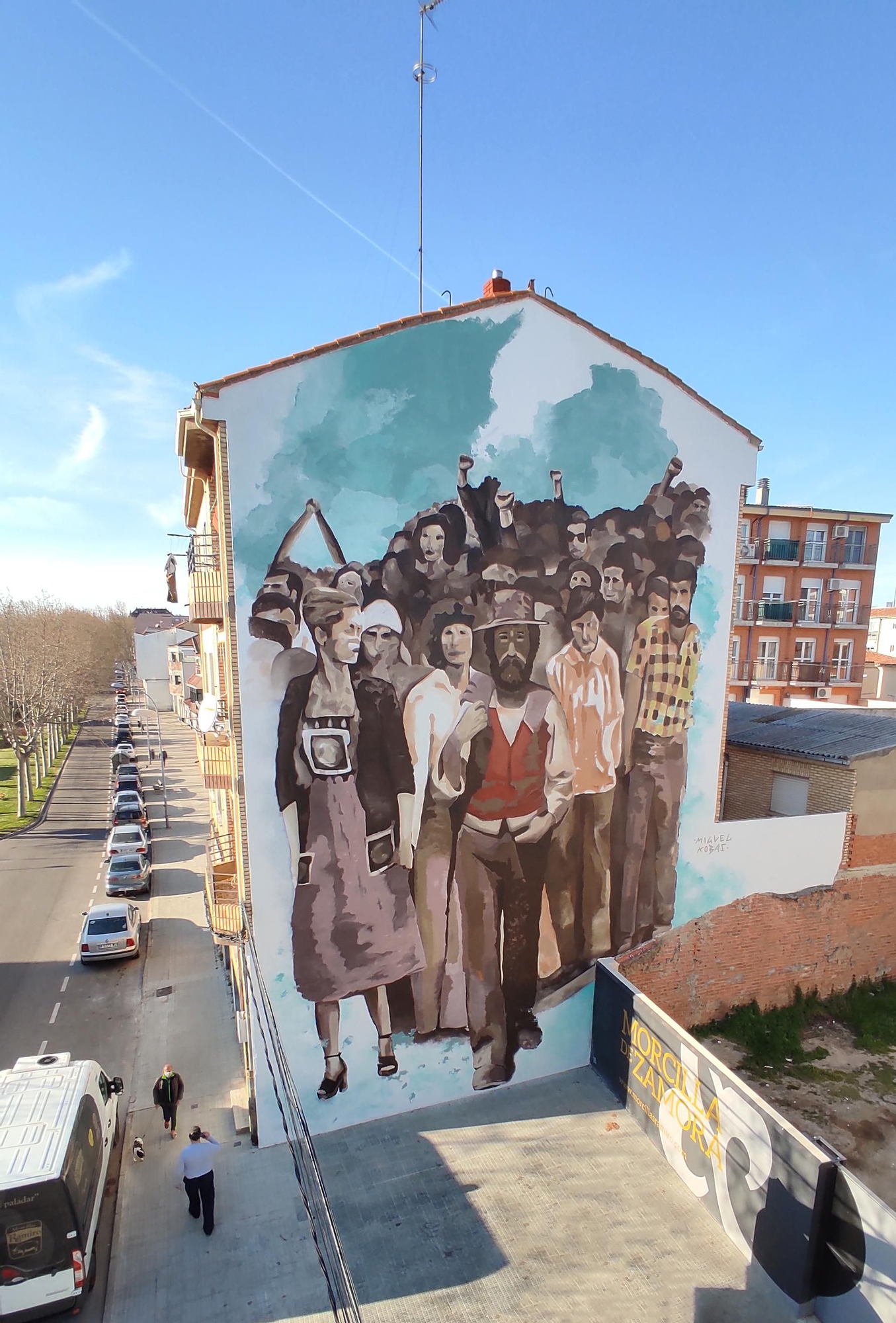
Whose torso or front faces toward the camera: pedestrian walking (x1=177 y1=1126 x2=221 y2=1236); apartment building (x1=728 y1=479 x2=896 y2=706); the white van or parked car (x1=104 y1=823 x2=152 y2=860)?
the apartment building

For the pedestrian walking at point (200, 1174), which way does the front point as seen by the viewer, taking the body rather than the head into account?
away from the camera

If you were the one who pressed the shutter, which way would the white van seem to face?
facing away from the viewer

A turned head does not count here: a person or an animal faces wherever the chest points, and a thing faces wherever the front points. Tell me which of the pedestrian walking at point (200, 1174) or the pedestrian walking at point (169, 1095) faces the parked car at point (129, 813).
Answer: the pedestrian walking at point (200, 1174)

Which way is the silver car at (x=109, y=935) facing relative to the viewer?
away from the camera

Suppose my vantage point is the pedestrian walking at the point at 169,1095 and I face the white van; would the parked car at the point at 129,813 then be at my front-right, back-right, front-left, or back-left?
back-right

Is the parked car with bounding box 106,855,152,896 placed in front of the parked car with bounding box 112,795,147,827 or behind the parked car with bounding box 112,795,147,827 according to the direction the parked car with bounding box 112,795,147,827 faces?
behind

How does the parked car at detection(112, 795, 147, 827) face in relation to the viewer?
away from the camera

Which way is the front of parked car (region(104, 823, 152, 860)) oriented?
away from the camera

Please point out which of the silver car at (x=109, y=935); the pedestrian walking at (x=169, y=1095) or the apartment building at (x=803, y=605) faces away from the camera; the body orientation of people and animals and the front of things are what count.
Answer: the silver car

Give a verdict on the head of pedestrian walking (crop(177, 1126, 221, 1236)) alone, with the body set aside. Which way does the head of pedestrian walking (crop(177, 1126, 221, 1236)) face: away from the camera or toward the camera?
away from the camera

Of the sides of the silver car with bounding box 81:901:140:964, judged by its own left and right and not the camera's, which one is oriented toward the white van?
back

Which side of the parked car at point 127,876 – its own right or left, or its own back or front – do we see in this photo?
back
